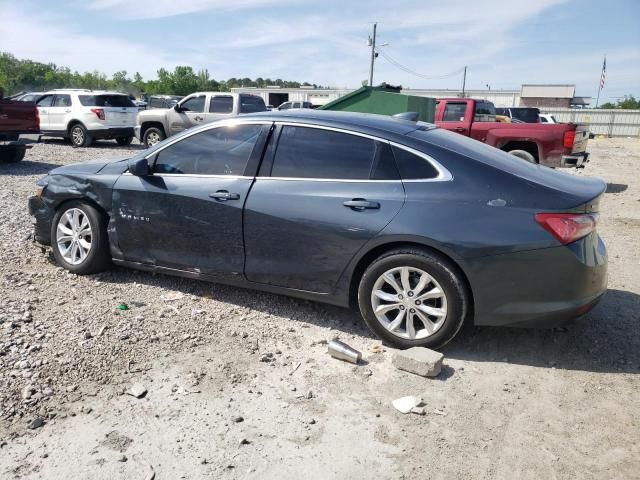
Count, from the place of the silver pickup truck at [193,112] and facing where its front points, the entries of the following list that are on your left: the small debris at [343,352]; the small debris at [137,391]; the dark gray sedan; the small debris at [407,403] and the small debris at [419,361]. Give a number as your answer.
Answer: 5

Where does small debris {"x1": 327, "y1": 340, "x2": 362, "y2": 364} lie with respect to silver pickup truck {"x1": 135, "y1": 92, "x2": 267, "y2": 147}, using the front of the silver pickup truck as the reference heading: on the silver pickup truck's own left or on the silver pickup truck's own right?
on the silver pickup truck's own left

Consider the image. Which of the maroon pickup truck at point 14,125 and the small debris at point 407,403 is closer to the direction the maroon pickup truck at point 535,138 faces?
the maroon pickup truck

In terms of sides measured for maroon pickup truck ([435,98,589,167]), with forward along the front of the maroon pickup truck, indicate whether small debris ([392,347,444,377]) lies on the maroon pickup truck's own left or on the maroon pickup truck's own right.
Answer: on the maroon pickup truck's own left

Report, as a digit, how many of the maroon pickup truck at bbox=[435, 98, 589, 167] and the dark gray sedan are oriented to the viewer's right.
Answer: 0

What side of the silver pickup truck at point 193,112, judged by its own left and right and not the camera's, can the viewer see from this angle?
left

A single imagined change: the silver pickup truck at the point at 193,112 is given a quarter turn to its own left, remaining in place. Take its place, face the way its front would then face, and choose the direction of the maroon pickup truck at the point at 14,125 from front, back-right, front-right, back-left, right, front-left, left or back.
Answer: front-right

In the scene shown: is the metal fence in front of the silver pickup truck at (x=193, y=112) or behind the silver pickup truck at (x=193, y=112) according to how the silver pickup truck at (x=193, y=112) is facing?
behind

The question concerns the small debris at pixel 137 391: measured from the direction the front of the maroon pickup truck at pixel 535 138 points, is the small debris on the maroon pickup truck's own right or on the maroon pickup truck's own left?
on the maroon pickup truck's own left

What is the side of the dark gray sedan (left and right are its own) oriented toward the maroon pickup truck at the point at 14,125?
front

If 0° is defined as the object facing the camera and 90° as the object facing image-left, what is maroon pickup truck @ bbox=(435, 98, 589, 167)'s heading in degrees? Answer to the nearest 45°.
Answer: approximately 135°

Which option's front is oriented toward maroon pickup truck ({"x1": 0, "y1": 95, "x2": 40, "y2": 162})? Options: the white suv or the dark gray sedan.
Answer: the dark gray sedan

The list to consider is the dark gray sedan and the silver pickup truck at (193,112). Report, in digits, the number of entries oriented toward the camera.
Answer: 0
